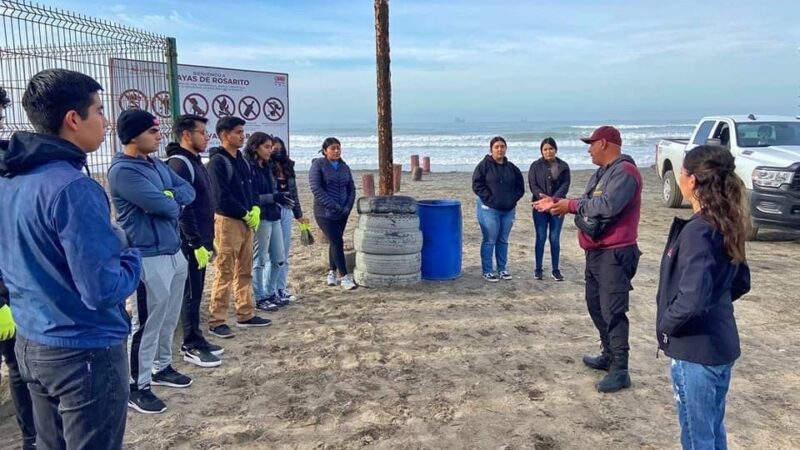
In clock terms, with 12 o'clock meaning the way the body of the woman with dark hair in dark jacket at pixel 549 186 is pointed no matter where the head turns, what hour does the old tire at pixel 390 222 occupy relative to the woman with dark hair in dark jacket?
The old tire is roughly at 2 o'clock from the woman with dark hair in dark jacket.

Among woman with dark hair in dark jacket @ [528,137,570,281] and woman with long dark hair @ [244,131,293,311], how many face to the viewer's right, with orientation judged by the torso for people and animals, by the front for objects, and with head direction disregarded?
1

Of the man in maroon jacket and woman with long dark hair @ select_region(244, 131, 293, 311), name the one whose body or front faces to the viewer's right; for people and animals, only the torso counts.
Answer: the woman with long dark hair

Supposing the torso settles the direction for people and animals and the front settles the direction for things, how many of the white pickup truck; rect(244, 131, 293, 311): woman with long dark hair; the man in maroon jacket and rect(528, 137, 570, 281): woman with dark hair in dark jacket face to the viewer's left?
1

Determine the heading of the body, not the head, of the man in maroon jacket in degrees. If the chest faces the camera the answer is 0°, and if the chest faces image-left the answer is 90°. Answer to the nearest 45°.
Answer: approximately 90°

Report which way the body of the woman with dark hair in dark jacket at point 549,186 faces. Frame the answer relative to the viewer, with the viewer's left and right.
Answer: facing the viewer

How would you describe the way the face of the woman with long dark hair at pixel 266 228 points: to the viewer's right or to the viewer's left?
to the viewer's right

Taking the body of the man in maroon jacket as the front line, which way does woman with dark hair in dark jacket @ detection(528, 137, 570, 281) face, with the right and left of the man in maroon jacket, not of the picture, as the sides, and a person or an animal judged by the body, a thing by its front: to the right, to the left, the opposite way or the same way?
to the left

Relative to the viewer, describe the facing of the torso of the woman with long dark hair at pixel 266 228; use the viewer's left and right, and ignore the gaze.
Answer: facing to the right of the viewer

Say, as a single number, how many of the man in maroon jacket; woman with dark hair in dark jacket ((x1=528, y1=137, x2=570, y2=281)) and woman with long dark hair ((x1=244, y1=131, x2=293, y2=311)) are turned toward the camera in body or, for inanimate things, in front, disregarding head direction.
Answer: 1

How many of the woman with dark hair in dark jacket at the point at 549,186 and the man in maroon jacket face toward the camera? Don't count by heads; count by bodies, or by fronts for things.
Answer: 1

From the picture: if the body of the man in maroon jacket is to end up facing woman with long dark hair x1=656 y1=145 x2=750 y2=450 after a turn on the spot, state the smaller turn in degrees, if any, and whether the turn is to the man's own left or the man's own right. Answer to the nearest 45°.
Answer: approximately 90° to the man's own left
